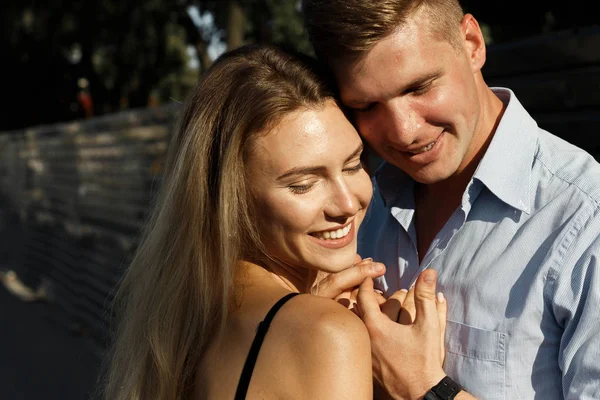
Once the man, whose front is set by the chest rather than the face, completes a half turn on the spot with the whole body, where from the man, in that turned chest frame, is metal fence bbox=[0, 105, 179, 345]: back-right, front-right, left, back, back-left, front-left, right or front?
left

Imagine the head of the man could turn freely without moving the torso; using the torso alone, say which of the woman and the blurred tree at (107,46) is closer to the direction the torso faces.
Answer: the woman

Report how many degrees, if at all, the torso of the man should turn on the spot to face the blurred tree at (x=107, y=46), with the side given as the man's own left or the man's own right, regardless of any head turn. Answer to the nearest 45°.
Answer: approximately 90° to the man's own right

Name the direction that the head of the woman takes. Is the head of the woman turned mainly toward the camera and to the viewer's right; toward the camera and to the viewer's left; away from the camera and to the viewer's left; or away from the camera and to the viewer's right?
toward the camera and to the viewer's right

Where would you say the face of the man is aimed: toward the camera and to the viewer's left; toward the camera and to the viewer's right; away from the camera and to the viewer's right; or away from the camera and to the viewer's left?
toward the camera and to the viewer's left

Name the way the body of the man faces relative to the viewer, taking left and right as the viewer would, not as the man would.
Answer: facing the viewer and to the left of the viewer
